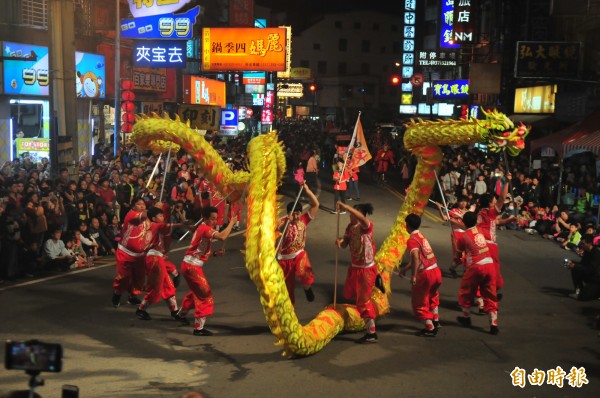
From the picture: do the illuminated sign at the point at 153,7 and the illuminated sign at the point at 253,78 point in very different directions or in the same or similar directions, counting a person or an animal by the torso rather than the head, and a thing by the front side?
same or similar directions

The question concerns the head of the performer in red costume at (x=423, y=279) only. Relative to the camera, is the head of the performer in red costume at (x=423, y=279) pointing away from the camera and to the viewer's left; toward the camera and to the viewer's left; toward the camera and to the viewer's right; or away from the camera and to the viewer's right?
away from the camera and to the viewer's left

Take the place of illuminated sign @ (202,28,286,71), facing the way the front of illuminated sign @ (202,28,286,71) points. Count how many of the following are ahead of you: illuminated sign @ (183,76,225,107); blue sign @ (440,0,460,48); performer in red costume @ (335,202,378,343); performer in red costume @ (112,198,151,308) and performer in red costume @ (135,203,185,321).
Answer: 3

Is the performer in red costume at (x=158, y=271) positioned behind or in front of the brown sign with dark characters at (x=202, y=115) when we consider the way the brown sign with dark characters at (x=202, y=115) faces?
in front

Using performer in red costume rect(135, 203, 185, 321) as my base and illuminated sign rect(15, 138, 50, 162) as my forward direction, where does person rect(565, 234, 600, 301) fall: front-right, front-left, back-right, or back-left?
back-right

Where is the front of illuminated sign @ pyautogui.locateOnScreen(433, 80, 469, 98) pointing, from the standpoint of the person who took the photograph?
facing the viewer

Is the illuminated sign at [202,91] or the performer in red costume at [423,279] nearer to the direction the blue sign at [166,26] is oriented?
the performer in red costume

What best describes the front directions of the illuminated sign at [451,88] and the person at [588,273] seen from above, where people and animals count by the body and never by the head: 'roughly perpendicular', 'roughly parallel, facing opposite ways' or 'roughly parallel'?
roughly perpendicular

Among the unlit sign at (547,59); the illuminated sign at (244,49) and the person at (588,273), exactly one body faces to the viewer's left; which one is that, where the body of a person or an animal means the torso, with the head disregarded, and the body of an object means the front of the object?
the person

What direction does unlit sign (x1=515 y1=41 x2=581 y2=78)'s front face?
toward the camera

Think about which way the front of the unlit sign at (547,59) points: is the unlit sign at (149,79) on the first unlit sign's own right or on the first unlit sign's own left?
on the first unlit sign's own right

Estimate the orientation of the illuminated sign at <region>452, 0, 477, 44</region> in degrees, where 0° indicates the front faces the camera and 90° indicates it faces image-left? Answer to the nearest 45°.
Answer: approximately 0°

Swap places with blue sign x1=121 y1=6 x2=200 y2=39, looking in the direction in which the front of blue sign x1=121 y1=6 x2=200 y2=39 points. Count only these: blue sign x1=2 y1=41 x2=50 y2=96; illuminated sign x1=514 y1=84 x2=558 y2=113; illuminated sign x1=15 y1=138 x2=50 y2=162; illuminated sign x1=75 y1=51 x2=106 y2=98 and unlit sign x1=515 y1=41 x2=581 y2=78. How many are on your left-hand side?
2

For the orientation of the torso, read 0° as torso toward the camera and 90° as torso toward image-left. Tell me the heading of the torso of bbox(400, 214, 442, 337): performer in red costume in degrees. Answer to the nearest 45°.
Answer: approximately 135°

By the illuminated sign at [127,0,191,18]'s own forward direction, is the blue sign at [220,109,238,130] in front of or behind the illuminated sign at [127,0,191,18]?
behind

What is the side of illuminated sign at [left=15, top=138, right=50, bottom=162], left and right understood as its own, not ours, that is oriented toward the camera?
front

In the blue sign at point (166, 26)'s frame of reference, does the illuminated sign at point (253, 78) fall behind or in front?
behind
